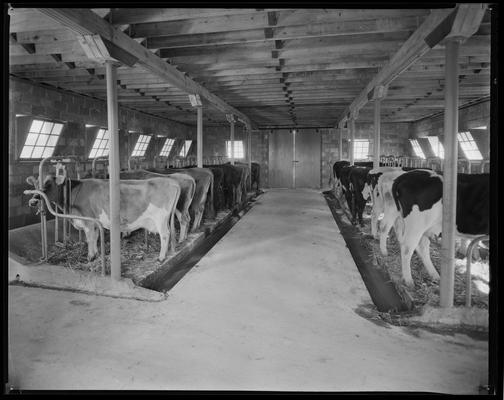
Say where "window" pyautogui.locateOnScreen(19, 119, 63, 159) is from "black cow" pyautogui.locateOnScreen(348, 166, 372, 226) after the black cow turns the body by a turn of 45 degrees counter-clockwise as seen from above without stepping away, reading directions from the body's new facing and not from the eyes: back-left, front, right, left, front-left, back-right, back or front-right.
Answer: back-left

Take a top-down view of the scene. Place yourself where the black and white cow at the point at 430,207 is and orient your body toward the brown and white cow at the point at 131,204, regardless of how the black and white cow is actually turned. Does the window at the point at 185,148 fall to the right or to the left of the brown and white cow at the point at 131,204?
right

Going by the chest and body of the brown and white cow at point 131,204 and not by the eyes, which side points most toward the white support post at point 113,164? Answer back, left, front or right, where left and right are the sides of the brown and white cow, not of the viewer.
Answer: left

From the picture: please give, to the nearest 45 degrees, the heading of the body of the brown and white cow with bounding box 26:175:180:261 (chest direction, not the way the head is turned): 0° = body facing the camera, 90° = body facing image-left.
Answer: approximately 90°

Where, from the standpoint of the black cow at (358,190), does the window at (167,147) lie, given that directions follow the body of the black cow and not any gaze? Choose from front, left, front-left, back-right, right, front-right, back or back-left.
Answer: back-left

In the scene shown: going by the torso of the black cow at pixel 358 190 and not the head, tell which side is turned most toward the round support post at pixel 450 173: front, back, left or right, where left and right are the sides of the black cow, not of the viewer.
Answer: right

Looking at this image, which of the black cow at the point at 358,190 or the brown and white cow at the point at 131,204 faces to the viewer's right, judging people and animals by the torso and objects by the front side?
the black cow

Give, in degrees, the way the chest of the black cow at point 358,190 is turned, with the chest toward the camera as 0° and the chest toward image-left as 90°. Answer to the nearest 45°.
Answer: approximately 270°

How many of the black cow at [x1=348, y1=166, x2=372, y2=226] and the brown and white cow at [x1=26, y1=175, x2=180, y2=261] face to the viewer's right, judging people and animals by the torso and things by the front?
1

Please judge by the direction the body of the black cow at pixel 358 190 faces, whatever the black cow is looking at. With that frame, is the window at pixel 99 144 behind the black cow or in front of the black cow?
behind
